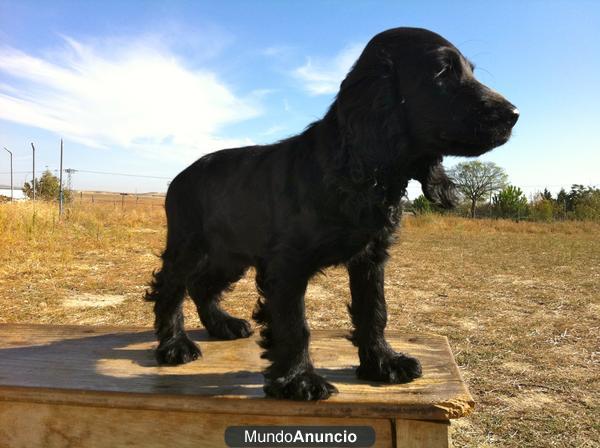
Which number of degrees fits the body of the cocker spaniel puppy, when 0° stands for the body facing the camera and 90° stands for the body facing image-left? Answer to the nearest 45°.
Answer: approximately 315°

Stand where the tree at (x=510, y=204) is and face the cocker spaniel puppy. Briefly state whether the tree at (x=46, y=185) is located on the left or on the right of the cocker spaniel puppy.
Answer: right

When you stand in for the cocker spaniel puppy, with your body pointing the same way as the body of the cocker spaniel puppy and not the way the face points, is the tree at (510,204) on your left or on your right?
on your left

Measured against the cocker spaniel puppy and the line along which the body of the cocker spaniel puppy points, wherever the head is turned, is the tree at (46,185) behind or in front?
behind
